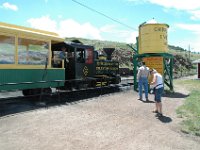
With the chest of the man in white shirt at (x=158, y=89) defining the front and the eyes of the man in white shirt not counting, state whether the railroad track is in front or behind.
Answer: in front

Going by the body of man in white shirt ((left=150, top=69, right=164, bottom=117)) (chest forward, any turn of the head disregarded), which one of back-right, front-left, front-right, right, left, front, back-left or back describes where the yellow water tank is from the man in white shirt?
right

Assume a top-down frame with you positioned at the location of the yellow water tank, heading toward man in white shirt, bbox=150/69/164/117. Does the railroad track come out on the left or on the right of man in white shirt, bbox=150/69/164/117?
right

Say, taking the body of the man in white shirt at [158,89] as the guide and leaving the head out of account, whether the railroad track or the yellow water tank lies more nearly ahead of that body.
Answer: the railroad track

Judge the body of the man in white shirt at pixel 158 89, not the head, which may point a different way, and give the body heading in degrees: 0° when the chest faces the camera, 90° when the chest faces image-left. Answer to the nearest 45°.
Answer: approximately 90°
